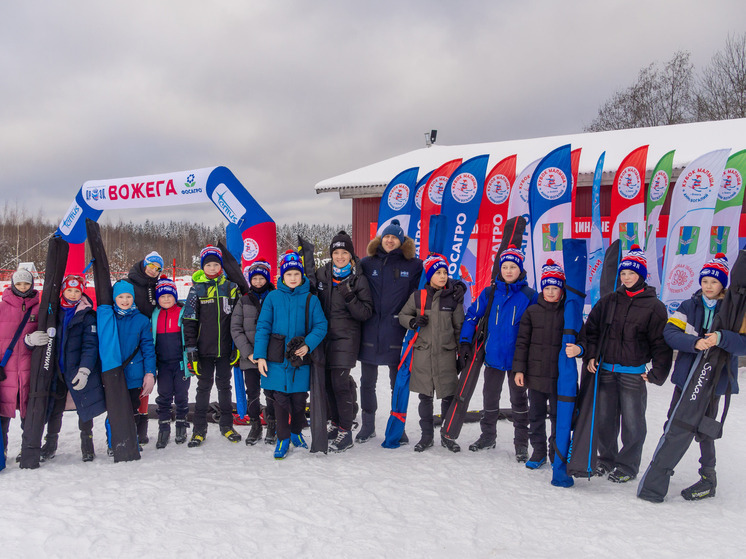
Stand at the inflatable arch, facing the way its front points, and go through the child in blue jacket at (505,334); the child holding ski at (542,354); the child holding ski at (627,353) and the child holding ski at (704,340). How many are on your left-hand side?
4

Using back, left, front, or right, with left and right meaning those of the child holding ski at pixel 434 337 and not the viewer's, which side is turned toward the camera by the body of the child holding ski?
front

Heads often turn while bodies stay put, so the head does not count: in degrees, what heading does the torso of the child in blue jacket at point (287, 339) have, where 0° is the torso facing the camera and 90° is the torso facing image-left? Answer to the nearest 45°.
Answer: approximately 0°
